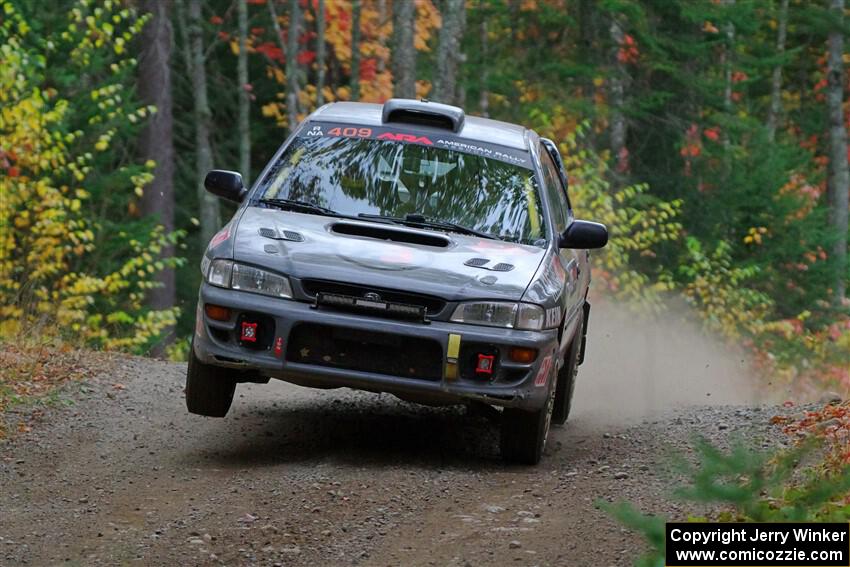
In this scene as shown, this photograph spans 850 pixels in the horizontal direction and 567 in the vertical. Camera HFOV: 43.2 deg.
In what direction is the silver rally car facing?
toward the camera
